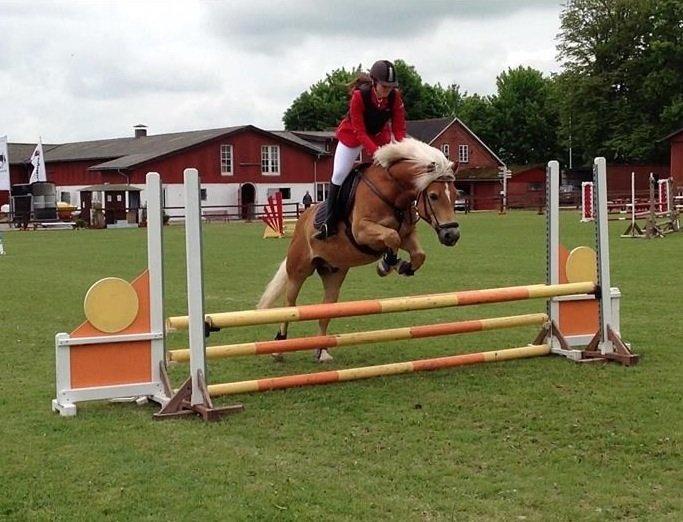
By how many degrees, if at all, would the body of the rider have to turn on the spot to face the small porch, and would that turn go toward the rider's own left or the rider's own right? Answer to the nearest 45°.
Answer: approximately 135° to the rider's own left

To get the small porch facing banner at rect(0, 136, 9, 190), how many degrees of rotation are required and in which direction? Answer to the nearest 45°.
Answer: approximately 45° to its right

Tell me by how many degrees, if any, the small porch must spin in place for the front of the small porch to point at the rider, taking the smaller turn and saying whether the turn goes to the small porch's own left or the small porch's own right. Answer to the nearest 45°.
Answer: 0° — it already faces them

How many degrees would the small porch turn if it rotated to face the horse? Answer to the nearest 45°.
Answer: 0° — it already faces it

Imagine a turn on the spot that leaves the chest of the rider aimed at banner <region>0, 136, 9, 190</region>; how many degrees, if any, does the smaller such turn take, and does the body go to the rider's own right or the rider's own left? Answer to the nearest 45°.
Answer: approximately 180°

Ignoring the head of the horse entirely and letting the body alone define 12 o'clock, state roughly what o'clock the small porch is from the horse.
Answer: The small porch is roughly at 7 o'clock from the horse.

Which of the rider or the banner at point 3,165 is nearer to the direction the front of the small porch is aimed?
the rider

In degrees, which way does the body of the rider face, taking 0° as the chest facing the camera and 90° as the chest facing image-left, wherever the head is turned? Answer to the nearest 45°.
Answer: approximately 315°

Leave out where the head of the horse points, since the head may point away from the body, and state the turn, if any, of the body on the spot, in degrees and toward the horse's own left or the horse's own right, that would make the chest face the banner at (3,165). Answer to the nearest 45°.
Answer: approximately 180°
